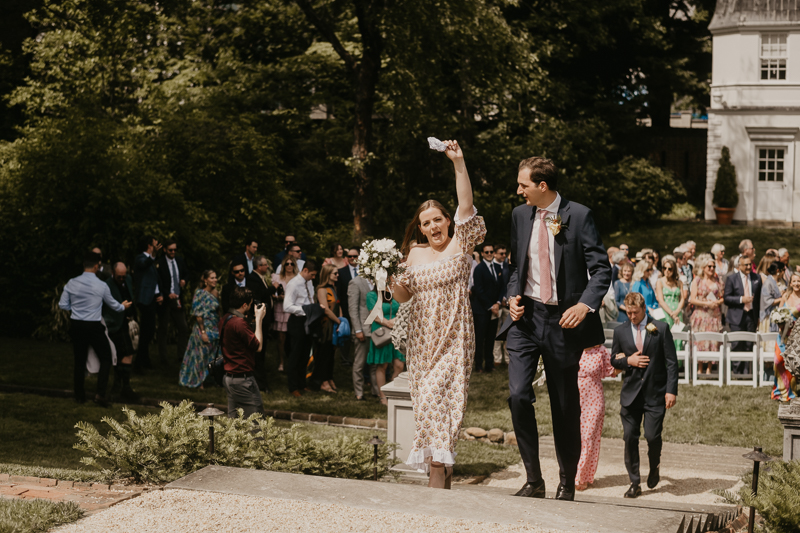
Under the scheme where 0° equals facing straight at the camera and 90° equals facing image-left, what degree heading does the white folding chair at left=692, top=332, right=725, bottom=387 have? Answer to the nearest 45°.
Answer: approximately 180°

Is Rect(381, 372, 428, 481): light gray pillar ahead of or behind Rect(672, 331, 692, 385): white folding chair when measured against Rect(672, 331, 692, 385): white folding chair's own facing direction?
behind

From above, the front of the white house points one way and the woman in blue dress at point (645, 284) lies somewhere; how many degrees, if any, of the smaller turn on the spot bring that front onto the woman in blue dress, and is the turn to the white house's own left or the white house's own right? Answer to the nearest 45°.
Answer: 0° — it already faces them

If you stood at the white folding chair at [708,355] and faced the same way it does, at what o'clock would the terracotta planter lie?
The terracotta planter is roughly at 12 o'clock from the white folding chair.

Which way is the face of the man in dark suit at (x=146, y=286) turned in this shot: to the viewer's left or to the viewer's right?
to the viewer's right

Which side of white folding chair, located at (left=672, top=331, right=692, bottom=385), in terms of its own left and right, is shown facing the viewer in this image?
back

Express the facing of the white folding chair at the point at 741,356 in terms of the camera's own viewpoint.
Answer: facing away from the viewer
